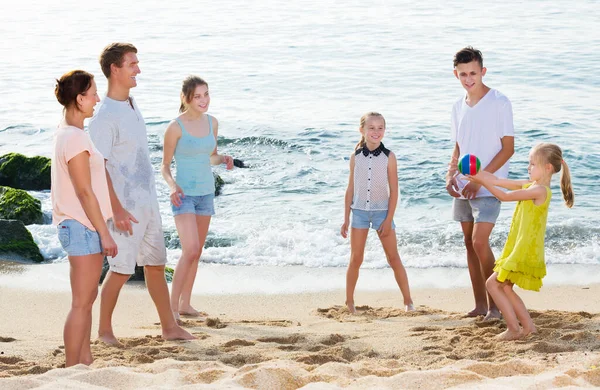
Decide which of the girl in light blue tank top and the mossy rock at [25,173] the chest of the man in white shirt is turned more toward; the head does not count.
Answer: the girl in light blue tank top

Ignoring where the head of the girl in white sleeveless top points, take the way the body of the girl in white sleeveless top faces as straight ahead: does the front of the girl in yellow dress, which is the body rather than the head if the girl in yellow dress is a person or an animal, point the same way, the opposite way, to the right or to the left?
to the right

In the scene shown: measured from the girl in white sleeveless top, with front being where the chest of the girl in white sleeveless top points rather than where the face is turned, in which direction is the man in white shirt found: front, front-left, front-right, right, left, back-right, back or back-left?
front-right

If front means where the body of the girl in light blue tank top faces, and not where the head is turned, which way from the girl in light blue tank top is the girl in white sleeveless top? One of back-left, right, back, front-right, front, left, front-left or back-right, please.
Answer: front-left

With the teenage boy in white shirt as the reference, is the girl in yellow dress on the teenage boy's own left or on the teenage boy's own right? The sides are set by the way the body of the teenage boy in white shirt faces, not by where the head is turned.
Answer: on the teenage boy's own left

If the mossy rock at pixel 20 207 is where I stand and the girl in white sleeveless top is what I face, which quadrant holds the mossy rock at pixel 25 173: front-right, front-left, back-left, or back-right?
back-left

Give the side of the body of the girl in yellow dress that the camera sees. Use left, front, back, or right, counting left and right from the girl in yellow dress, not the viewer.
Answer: left

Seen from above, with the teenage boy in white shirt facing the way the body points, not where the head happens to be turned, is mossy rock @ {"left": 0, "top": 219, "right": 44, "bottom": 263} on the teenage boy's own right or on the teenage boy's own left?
on the teenage boy's own right

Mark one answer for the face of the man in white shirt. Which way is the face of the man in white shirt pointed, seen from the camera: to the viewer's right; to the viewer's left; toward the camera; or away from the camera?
to the viewer's right

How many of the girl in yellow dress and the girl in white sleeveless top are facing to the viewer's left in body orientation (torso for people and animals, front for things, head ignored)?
1

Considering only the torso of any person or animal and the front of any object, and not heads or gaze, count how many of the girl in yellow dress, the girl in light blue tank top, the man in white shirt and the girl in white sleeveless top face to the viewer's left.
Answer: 1

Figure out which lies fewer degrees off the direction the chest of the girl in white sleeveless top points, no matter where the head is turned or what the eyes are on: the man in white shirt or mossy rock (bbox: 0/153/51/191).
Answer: the man in white shirt
